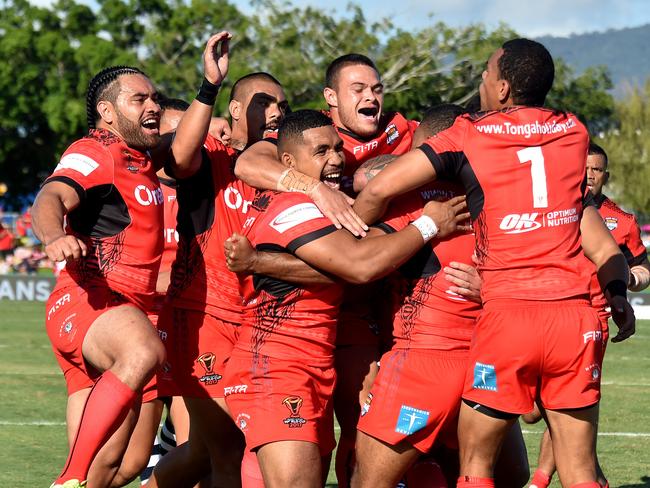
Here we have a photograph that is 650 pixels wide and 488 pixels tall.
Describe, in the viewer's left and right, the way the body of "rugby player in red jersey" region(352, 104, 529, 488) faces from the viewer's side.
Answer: facing away from the viewer and to the left of the viewer

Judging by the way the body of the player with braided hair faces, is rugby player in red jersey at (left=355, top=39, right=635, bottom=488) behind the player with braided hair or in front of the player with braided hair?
in front

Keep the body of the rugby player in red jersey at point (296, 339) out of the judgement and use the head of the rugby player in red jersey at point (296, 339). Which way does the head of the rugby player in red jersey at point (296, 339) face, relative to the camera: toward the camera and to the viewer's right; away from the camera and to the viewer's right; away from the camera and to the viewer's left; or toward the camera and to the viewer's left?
toward the camera and to the viewer's right

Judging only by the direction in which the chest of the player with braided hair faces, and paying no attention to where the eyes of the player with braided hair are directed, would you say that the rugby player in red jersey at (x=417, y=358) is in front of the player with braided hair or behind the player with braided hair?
in front

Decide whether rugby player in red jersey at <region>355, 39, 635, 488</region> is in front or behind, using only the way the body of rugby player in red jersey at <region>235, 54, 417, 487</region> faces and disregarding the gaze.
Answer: in front

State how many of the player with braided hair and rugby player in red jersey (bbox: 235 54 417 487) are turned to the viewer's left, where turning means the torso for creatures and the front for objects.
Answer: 0
